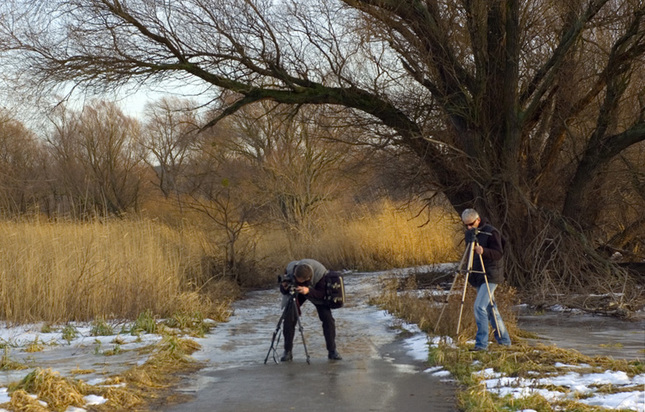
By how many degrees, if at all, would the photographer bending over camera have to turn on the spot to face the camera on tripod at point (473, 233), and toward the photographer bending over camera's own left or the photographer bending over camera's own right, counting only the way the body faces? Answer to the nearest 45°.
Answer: approximately 135° to the photographer bending over camera's own left

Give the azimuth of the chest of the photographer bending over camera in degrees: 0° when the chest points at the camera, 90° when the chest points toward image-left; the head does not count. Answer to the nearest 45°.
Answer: approximately 45°

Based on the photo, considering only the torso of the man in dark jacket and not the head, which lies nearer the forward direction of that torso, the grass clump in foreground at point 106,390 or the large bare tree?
the grass clump in foreground

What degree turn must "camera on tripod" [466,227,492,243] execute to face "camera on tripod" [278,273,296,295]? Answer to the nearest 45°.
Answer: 0° — it already faces it

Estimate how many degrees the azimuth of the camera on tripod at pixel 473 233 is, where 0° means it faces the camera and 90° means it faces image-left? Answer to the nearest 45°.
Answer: approximately 90°

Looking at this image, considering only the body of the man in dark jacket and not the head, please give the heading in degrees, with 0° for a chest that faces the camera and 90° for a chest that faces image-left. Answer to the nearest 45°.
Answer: approximately 45°

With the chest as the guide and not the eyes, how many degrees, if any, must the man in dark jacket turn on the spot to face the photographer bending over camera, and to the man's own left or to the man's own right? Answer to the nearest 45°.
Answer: approximately 45° to the man's own right

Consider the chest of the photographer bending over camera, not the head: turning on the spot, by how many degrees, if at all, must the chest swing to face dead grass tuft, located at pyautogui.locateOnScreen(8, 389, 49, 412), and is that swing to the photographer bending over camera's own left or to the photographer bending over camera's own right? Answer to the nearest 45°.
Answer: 0° — they already face it
